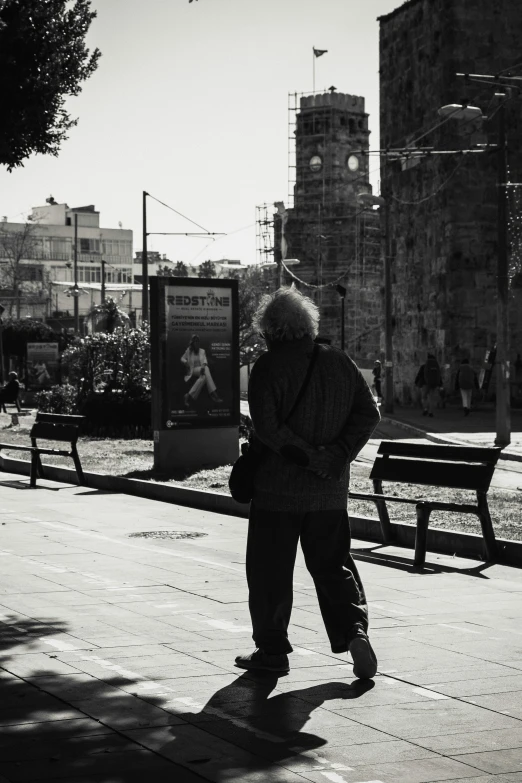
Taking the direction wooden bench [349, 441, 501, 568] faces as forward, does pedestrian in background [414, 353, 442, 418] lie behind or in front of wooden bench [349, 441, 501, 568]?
behind

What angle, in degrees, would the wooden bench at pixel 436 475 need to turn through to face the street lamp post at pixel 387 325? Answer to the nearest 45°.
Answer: approximately 135° to its right

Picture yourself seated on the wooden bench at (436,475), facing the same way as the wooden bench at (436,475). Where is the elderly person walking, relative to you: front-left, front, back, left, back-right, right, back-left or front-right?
front-left

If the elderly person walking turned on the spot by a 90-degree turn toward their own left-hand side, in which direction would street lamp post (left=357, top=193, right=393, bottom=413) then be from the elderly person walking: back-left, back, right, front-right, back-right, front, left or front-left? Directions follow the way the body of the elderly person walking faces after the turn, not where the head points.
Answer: back-right

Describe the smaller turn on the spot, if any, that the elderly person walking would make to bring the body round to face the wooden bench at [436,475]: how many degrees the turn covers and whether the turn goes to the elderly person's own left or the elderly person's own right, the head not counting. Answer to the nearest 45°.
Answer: approximately 45° to the elderly person's own right

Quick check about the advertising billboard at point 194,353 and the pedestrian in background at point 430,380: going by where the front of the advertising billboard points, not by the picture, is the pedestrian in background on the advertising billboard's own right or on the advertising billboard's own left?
on the advertising billboard's own left

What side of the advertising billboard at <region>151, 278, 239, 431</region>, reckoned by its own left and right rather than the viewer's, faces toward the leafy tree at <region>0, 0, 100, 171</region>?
front

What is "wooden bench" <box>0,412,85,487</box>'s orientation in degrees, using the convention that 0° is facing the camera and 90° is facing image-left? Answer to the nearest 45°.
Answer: approximately 45°

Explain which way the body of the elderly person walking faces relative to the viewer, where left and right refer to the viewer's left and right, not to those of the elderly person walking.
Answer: facing away from the viewer and to the left of the viewer

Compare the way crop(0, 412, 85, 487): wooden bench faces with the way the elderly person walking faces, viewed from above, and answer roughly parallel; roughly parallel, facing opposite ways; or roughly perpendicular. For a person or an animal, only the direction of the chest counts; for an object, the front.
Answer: roughly perpendicular

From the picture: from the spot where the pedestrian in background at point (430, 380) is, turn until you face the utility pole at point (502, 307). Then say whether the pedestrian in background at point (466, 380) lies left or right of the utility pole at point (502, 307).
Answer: left

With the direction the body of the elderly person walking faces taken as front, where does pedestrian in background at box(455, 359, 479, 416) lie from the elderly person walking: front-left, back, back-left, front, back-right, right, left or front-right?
front-right

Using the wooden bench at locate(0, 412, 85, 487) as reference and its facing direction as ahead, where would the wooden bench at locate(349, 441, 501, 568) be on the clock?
the wooden bench at locate(349, 441, 501, 568) is roughly at 10 o'clock from the wooden bench at locate(0, 412, 85, 487).
